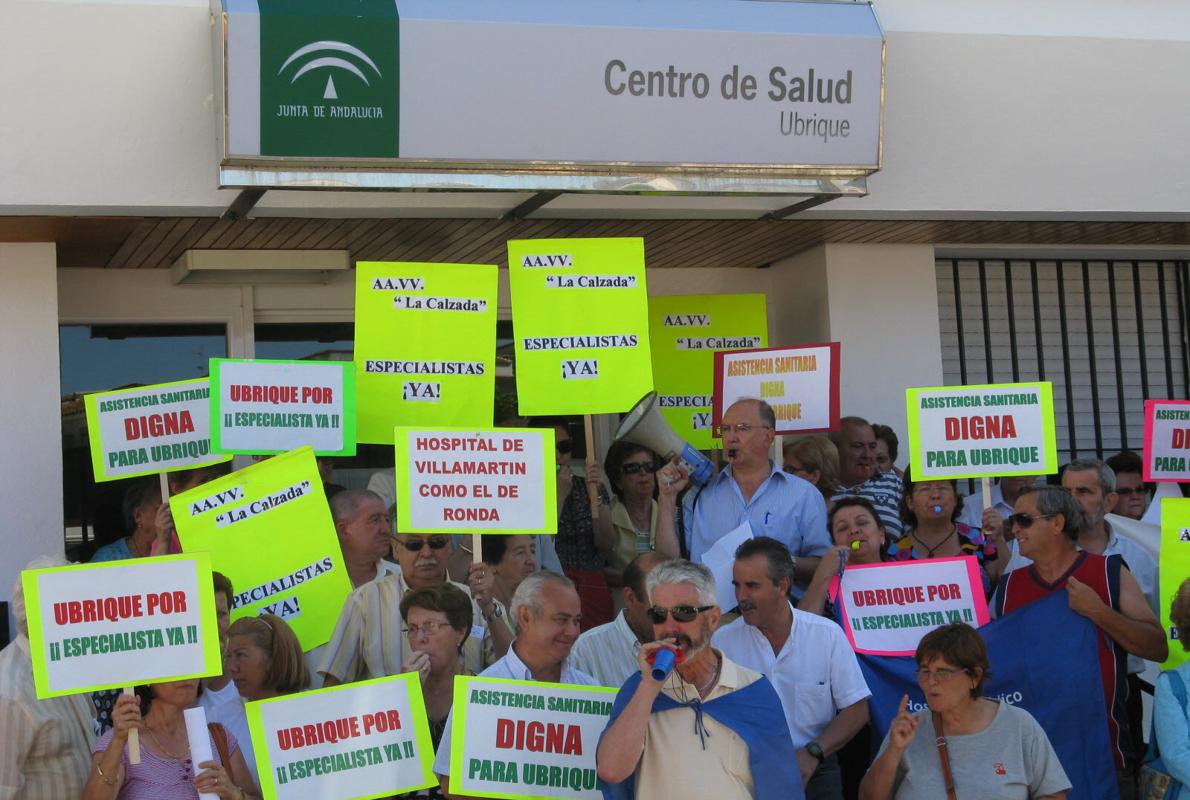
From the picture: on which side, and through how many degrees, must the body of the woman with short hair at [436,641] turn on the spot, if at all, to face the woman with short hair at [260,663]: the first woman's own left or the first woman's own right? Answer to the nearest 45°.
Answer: approximately 45° to the first woman's own right

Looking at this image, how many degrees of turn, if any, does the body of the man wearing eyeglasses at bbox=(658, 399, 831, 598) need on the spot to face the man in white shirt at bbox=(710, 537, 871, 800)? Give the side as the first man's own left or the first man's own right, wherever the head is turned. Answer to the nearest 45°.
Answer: approximately 45° to the first man's own left

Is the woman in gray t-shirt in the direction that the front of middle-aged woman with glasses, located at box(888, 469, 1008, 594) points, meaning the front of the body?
yes

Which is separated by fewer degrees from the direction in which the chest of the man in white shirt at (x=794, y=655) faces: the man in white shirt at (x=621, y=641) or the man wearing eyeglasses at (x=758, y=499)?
the man in white shirt

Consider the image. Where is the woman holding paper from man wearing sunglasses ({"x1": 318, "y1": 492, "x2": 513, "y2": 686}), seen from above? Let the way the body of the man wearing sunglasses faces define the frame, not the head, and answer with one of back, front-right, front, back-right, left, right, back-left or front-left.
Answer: front-right

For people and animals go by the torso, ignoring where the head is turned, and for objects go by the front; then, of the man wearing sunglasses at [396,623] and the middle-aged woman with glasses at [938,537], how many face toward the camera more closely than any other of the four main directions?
2

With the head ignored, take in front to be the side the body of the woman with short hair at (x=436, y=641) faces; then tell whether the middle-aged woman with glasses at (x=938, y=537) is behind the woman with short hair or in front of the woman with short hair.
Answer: behind

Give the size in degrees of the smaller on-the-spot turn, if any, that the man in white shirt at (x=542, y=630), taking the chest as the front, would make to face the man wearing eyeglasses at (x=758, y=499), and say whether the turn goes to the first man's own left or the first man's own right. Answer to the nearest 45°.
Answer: approximately 90° to the first man's own left
